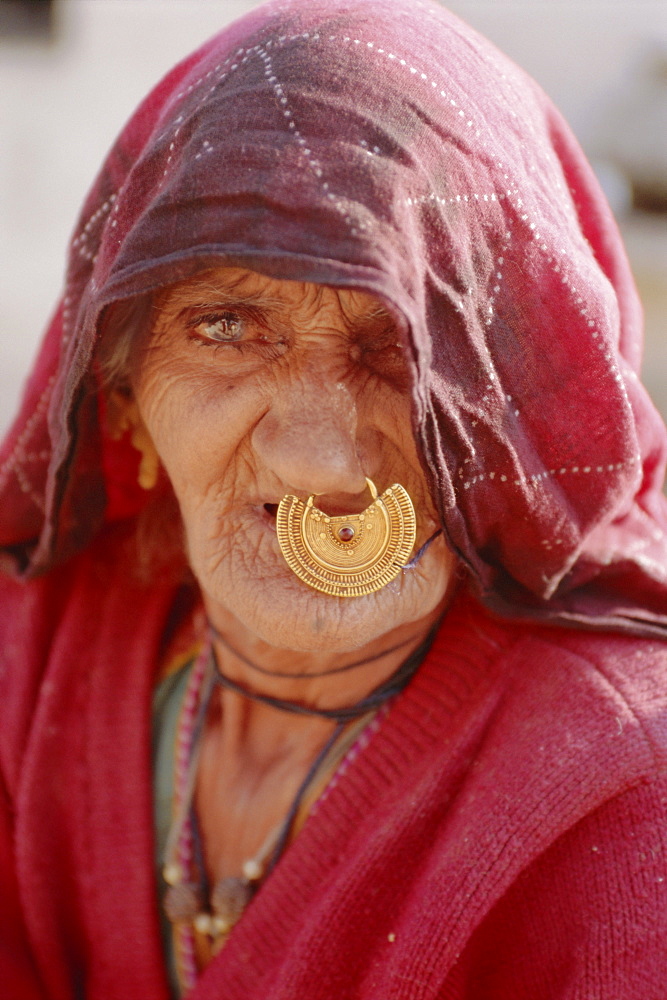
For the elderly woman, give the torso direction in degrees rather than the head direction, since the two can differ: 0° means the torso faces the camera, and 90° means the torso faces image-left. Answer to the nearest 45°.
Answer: approximately 0°
